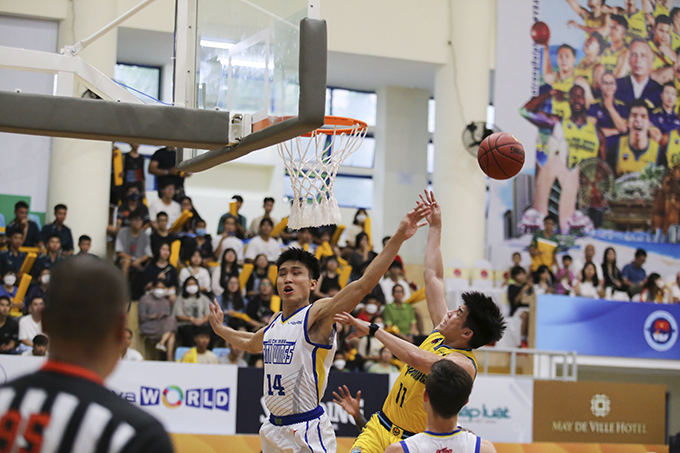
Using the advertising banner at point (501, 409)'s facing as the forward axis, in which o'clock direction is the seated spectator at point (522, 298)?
The seated spectator is roughly at 6 o'clock from the advertising banner.

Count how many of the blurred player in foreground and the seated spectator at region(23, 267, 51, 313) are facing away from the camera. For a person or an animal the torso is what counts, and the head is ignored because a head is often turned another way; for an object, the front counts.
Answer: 1

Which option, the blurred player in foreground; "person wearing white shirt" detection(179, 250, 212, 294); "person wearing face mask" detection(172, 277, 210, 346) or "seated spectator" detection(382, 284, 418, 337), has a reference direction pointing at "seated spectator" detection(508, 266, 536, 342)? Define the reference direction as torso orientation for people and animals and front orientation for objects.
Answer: the blurred player in foreground

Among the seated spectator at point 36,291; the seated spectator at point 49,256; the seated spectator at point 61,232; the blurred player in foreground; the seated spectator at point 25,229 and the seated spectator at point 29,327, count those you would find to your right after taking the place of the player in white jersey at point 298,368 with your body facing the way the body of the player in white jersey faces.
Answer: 5

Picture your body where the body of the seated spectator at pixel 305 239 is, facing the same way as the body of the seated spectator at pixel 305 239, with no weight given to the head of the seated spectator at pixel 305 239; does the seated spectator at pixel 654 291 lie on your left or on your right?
on your left

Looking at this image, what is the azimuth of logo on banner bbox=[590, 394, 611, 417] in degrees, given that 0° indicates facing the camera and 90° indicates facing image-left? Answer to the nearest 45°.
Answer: approximately 0°

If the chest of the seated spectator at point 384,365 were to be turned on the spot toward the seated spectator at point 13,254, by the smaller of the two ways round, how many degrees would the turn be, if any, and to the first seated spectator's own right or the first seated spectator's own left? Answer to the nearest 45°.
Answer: approximately 90° to the first seated spectator's own right

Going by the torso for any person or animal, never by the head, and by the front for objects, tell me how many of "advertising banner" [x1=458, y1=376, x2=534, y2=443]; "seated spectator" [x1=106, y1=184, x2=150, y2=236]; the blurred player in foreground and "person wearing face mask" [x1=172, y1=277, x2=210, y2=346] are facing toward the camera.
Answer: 3

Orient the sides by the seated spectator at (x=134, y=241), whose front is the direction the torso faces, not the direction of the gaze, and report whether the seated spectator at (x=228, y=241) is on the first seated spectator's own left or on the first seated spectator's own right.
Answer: on the first seated spectator's own left

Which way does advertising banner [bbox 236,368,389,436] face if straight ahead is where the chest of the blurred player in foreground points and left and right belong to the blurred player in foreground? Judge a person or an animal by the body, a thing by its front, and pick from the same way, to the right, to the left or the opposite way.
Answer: the opposite way
